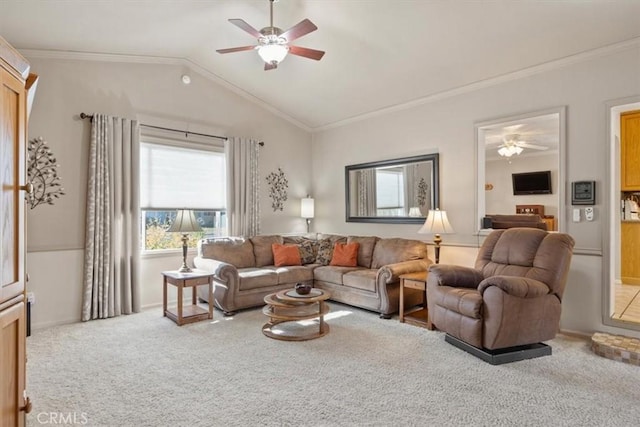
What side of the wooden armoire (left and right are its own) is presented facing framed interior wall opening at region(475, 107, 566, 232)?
front

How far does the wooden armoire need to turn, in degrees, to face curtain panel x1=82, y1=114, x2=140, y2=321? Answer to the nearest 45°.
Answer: approximately 90° to its left

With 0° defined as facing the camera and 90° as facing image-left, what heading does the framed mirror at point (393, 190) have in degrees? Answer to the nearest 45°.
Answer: approximately 45°

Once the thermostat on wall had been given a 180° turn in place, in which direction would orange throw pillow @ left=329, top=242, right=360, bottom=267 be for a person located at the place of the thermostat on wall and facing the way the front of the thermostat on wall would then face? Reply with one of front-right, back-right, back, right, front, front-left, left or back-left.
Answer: left

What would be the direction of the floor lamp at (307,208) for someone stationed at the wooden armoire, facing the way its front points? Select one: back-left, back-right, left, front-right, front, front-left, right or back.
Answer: front-left

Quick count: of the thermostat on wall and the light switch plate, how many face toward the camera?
2

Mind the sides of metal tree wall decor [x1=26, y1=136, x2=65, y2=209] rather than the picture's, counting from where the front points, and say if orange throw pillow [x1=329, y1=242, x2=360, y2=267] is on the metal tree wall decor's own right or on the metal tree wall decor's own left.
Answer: on the metal tree wall decor's own left

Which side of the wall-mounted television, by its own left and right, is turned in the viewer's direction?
front

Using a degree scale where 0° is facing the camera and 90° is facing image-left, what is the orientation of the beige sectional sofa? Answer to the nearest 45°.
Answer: approximately 0°

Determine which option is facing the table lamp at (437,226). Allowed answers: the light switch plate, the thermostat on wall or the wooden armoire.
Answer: the wooden armoire

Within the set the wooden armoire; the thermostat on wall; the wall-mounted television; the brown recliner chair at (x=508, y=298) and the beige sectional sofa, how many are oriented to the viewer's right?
1

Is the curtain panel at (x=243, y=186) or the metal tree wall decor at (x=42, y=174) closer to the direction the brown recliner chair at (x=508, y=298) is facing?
the metal tree wall decor

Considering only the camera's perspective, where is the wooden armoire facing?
facing to the right of the viewer

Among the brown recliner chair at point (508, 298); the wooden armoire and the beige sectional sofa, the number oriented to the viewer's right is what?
1

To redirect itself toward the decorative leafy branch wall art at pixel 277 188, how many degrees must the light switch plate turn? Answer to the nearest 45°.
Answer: approximately 90° to its right

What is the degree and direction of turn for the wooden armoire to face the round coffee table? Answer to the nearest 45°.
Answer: approximately 45° to its left

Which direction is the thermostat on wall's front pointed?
toward the camera

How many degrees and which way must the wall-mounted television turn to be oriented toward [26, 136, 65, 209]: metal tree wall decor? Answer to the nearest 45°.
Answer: approximately 45° to its right
